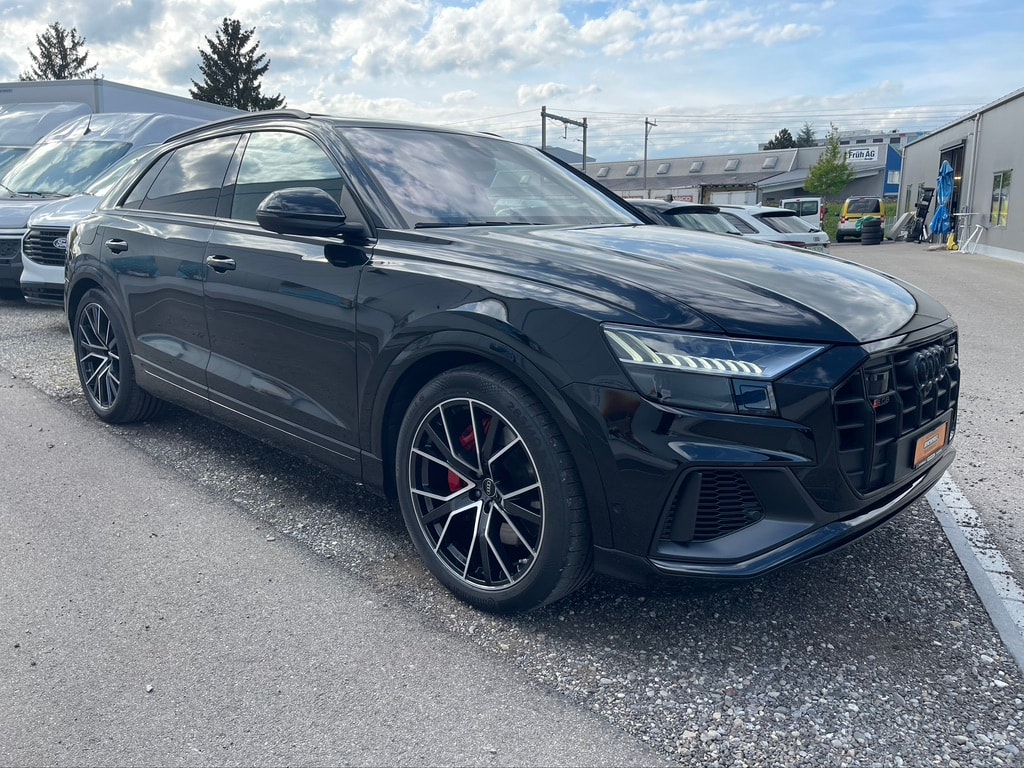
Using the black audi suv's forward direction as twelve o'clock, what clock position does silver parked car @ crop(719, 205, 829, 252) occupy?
The silver parked car is roughly at 8 o'clock from the black audi suv.

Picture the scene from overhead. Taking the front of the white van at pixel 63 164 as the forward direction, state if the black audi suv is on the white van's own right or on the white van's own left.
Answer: on the white van's own left

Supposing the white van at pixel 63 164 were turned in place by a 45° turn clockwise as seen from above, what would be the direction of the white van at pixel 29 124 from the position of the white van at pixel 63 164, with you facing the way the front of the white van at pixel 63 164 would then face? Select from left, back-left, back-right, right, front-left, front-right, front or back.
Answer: right

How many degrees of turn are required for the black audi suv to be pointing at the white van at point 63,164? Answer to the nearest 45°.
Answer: approximately 180°

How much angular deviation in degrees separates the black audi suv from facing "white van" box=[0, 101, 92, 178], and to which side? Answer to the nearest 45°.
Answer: approximately 180°
